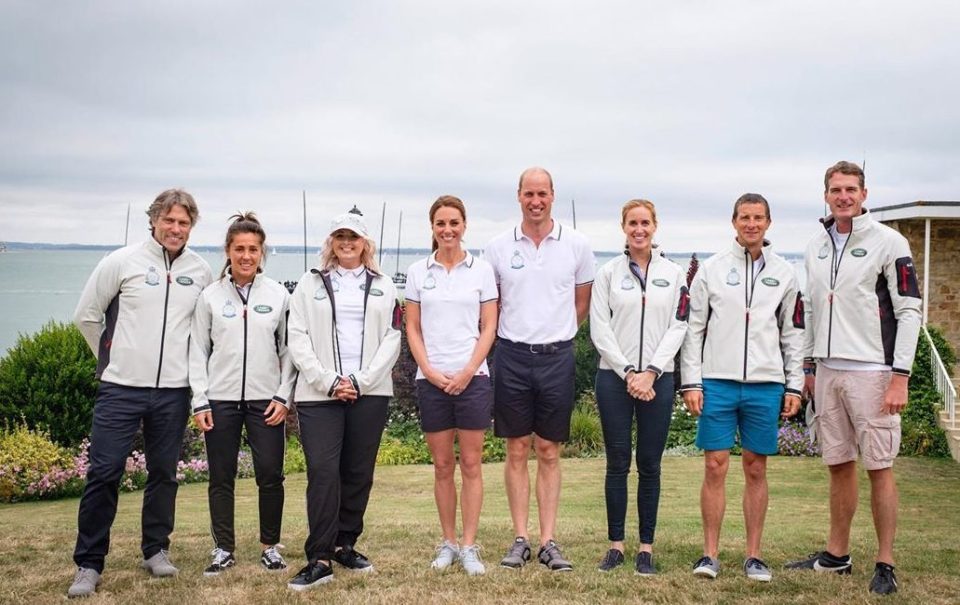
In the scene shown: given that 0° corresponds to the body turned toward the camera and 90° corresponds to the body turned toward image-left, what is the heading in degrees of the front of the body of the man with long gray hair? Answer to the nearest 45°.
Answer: approximately 0°

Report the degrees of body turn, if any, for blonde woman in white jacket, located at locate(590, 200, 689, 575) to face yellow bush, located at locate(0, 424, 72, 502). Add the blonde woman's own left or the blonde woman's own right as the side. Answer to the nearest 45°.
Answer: approximately 135° to the blonde woman's own right

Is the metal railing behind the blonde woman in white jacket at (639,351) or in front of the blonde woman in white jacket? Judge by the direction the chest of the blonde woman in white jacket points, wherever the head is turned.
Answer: behind

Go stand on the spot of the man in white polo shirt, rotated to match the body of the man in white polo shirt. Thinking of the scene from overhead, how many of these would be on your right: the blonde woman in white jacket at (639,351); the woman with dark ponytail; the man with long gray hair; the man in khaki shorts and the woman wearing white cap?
3

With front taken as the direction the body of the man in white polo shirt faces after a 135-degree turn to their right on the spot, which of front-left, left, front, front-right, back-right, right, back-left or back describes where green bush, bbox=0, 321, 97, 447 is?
front
